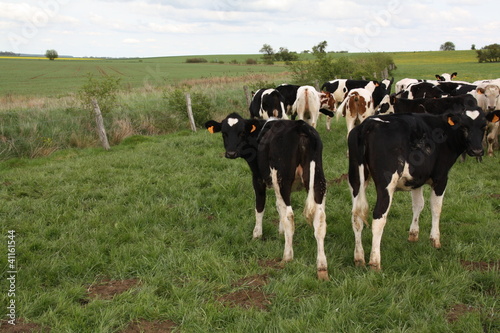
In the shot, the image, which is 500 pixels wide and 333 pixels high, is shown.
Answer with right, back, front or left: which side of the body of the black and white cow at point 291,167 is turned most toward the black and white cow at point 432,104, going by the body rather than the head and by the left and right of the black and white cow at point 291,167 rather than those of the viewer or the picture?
right

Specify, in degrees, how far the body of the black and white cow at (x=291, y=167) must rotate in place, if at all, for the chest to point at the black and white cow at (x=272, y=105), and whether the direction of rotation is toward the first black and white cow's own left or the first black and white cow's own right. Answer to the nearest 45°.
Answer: approximately 45° to the first black and white cow's own right

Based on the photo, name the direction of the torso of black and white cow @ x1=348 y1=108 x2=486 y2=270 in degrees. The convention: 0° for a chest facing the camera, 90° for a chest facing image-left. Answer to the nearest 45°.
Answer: approximately 225°

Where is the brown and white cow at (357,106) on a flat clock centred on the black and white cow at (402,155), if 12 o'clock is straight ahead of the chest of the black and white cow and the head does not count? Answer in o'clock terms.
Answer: The brown and white cow is roughly at 10 o'clock from the black and white cow.

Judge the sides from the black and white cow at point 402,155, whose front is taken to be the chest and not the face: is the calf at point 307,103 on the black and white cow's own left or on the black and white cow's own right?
on the black and white cow's own left

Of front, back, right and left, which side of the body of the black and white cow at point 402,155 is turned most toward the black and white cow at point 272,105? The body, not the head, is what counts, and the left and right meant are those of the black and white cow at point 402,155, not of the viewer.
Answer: left

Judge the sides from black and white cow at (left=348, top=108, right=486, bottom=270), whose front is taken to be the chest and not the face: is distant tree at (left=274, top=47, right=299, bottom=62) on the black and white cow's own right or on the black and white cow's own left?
on the black and white cow's own left

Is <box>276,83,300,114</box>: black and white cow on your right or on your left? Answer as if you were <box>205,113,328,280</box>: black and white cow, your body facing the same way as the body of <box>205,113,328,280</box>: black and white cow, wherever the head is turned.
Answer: on your right

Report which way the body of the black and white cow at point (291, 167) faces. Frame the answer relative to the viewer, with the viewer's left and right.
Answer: facing away from the viewer and to the left of the viewer

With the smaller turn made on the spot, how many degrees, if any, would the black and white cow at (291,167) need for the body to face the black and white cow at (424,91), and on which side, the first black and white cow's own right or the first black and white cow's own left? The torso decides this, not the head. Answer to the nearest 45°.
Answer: approximately 90° to the first black and white cow's own right

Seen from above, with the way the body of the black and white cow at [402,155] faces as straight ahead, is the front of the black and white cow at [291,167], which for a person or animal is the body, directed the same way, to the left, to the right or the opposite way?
to the left

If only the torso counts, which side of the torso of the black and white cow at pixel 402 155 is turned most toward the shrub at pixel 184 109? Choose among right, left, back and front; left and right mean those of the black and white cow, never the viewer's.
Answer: left
